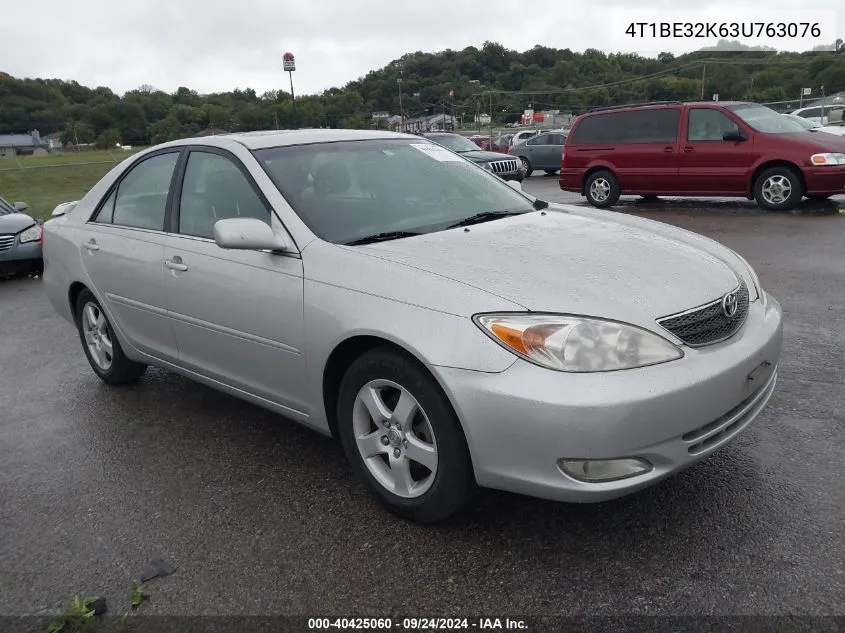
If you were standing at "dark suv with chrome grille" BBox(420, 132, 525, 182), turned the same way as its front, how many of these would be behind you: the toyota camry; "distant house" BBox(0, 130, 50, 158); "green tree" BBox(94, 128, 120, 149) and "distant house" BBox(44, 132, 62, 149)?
3

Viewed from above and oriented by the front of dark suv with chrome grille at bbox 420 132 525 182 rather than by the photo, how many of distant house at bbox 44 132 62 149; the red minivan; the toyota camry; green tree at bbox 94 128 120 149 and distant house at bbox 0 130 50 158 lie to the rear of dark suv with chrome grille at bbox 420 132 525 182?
3

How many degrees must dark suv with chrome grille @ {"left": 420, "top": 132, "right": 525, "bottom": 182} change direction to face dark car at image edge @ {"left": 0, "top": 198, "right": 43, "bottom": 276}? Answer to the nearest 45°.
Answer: approximately 90° to its right

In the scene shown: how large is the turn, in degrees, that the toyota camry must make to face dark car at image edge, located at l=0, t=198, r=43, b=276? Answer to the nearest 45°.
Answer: approximately 180°

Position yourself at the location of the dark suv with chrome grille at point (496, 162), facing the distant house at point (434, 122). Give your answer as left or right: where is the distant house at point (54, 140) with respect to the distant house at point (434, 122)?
left

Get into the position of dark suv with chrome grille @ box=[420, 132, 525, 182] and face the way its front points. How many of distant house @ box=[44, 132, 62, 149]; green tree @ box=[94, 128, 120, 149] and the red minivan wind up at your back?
2

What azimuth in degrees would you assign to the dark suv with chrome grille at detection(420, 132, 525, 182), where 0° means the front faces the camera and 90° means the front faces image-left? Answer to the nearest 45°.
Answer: approximately 315°

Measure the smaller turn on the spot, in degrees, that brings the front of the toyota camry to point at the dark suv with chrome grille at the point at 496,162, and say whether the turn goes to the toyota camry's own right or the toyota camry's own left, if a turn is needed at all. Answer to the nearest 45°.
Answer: approximately 135° to the toyota camry's own left

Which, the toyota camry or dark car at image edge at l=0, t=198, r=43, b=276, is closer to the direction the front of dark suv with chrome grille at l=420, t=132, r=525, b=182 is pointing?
the toyota camry

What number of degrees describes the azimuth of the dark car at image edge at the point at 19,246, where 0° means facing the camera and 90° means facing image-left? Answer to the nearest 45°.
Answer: approximately 315°

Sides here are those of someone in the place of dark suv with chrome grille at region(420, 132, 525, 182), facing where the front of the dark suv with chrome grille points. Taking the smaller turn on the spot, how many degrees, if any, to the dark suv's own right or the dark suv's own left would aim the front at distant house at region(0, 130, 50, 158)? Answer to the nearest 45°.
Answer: approximately 180°
